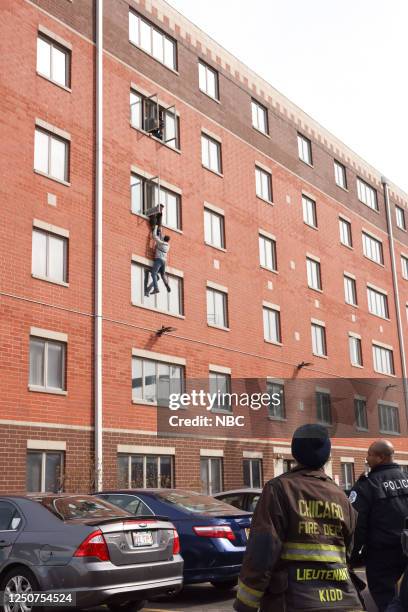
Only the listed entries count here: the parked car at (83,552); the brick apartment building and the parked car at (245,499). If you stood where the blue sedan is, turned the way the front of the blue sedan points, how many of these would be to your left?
1

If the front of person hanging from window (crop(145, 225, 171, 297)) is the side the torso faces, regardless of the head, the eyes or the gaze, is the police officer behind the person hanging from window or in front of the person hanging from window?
behind

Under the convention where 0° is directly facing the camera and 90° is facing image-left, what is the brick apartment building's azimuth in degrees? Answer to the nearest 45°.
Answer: approximately 315°

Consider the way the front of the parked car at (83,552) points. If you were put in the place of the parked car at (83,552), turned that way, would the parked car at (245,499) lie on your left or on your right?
on your right

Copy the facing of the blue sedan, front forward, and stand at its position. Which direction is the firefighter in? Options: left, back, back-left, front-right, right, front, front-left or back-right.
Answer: back-left

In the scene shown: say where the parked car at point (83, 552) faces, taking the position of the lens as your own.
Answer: facing away from the viewer and to the left of the viewer

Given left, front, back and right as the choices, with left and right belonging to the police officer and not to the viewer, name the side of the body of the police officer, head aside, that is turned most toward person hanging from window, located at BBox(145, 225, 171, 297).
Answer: front

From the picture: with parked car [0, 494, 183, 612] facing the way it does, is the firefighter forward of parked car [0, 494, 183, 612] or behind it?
behind

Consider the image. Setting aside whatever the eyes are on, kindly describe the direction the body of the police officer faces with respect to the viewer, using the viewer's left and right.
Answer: facing away from the viewer and to the left of the viewer

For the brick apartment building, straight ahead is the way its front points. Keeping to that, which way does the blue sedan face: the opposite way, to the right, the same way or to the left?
the opposite way

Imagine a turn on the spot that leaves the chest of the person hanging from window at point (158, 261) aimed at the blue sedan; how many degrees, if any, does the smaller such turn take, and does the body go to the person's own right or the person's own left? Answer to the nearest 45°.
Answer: approximately 135° to the person's own left

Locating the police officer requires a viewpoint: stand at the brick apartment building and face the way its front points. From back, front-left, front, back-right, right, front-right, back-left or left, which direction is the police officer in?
front-right

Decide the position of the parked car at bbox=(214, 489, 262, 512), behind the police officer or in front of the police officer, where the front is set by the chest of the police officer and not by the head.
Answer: in front

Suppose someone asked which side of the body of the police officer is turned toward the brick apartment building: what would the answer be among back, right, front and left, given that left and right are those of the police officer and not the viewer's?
front

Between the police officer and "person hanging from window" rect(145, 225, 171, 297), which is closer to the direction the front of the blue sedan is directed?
the person hanging from window

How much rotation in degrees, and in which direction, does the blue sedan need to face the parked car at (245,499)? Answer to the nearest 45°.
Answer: approximately 45° to its right
